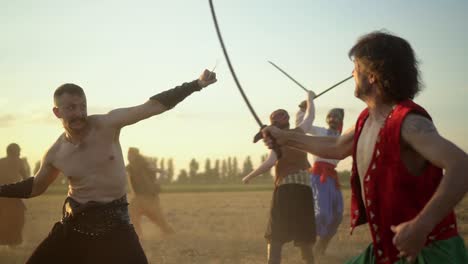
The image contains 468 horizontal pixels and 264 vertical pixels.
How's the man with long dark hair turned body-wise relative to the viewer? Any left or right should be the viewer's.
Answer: facing the viewer and to the left of the viewer

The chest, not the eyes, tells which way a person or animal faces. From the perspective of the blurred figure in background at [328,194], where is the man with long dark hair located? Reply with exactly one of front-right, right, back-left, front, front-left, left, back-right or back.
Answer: front-left

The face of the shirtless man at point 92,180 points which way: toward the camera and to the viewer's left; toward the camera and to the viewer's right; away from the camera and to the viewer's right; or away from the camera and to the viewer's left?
toward the camera and to the viewer's right

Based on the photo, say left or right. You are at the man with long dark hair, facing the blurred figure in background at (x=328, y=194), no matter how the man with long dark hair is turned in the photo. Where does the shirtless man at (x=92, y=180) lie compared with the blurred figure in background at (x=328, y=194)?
left

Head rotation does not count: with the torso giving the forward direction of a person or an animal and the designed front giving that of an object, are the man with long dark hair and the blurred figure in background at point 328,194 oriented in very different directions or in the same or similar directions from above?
same or similar directions

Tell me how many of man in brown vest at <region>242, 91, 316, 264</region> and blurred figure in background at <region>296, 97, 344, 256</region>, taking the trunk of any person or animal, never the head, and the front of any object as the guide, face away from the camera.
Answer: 0
